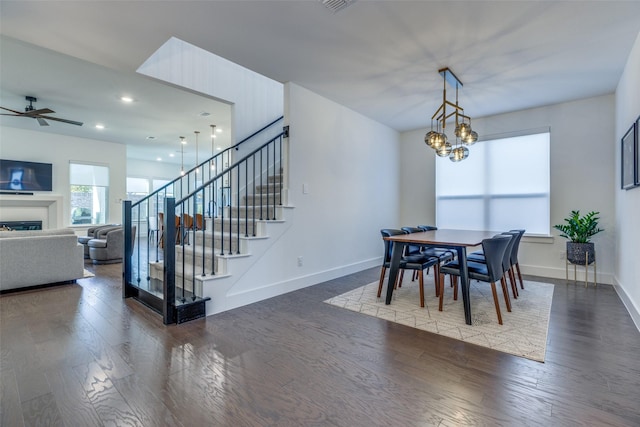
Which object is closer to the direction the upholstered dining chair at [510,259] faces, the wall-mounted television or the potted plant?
the wall-mounted television

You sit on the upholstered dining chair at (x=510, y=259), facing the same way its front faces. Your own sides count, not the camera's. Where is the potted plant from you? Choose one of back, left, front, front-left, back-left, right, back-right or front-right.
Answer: back-right

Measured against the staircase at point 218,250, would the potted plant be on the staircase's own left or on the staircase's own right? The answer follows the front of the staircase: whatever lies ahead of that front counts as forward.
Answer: on the staircase's own left

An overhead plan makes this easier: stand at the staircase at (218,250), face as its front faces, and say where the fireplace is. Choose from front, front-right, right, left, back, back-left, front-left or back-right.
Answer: right

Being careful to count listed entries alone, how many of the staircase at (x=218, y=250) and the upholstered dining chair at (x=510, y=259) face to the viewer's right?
0

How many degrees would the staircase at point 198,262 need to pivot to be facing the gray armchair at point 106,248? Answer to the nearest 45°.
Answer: approximately 90° to its right

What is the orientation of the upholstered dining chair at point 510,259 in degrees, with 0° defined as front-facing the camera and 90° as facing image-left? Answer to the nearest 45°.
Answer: approximately 90°

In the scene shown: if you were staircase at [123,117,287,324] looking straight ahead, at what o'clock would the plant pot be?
The plant pot is roughly at 8 o'clock from the staircase.

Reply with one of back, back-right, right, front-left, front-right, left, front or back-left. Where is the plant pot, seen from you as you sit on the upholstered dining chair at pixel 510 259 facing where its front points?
back-right

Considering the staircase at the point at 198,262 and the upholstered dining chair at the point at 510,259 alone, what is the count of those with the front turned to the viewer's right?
0

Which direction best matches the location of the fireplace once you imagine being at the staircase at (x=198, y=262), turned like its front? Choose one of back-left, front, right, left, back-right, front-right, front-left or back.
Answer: right

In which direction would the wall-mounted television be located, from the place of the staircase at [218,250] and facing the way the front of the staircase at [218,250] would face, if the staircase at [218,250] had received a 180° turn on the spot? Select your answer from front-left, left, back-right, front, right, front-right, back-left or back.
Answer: left

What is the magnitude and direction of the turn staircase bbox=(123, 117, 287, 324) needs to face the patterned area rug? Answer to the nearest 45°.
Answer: approximately 90° to its left

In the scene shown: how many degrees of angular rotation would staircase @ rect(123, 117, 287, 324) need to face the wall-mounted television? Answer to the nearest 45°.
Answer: approximately 90° to its right
